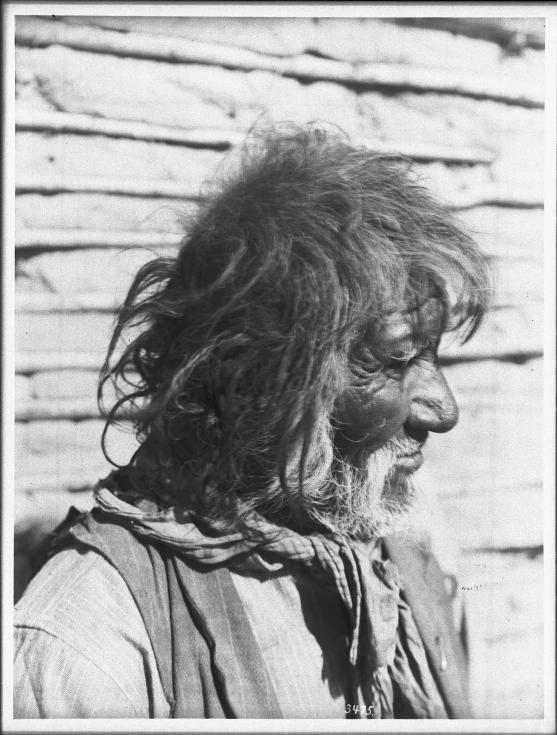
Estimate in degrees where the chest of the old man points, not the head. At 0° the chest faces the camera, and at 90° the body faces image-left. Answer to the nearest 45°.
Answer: approximately 315°

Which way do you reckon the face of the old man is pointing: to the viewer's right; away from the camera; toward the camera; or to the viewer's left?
to the viewer's right
